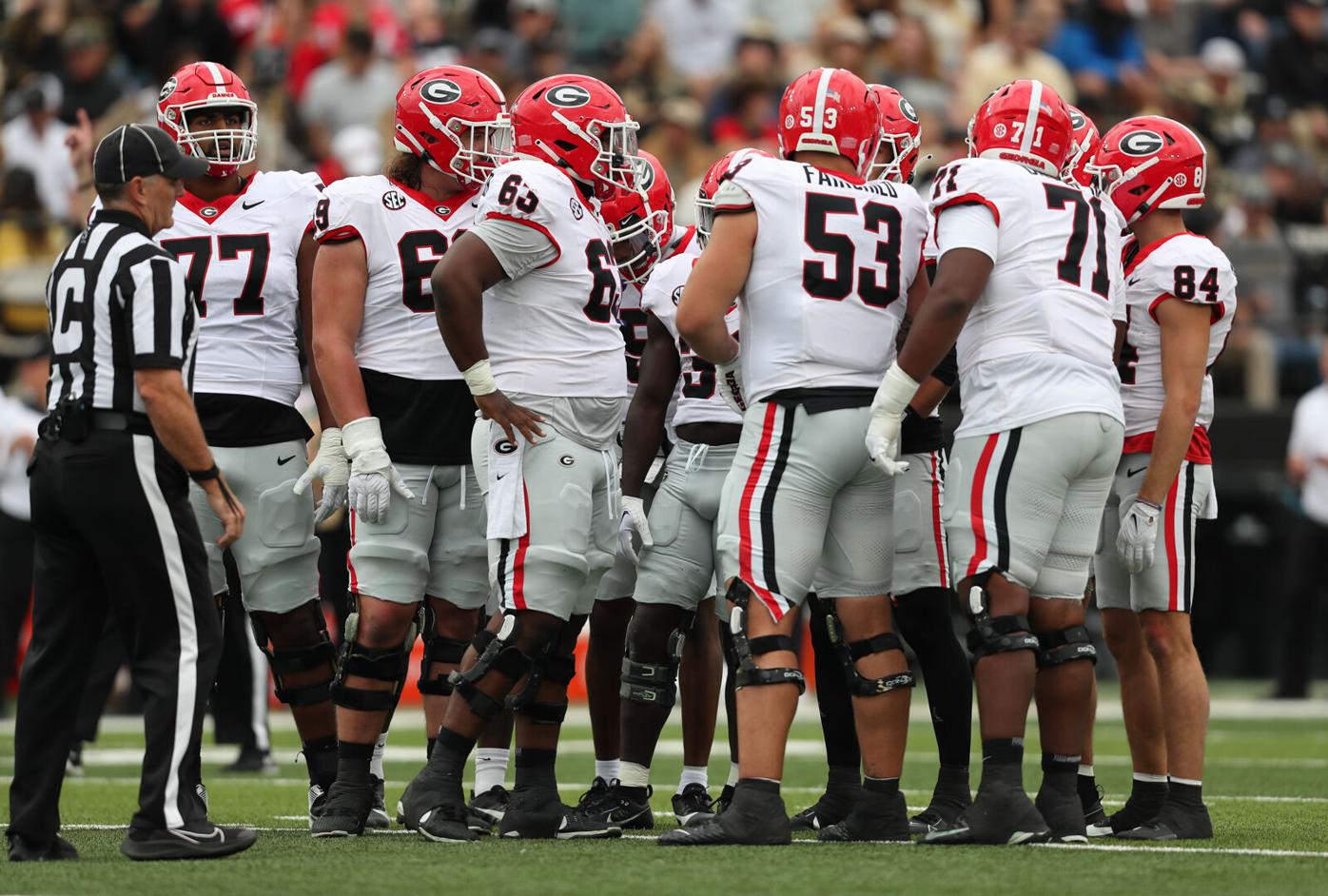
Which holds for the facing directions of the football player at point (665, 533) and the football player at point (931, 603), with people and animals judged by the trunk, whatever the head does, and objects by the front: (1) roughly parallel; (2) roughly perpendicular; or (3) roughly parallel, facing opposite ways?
roughly parallel

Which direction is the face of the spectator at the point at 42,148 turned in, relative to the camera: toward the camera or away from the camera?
toward the camera

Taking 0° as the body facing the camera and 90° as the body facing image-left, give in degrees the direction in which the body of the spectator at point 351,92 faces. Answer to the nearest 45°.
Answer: approximately 0°

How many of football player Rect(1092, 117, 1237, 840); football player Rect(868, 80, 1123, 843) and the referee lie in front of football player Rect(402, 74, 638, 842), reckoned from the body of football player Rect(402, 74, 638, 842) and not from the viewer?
2

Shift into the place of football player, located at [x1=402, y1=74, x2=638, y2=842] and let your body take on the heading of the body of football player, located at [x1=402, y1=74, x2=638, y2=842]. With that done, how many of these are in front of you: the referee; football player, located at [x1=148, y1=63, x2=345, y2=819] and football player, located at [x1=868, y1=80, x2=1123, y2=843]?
1

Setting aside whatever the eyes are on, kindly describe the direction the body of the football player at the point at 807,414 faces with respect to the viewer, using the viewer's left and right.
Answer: facing away from the viewer and to the left of the viewer

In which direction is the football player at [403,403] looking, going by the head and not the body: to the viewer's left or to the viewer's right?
to the viewer's right

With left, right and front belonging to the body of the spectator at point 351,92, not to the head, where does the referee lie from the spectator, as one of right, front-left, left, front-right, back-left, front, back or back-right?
front

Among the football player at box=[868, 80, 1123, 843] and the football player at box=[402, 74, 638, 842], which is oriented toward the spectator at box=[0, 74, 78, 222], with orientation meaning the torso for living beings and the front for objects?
the football player at box=[868, 80, 1123, 843]

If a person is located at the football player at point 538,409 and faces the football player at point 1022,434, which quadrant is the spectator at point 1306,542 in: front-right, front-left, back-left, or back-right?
front-left

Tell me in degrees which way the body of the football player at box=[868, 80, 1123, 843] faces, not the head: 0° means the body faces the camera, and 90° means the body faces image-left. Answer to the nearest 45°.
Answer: approximately 135°

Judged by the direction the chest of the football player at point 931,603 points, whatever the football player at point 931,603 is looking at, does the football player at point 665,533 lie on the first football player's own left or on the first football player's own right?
on the first football player's own right

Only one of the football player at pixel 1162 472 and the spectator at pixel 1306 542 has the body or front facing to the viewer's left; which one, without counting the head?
the football player

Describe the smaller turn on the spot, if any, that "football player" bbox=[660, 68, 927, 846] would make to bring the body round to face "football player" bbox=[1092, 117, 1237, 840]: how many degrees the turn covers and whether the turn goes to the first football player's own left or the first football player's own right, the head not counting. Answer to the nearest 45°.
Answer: approximately 90° to the first football player's own right

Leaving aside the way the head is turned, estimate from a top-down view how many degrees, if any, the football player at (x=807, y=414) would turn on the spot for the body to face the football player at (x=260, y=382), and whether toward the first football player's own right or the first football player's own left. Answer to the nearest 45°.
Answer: approximately 45° to the first football player's own left

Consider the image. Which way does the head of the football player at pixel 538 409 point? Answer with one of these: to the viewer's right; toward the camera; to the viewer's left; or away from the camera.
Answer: to the viewer's right
